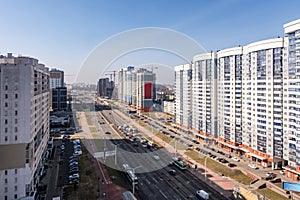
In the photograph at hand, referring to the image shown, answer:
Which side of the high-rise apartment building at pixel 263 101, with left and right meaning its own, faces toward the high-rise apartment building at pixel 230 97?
right

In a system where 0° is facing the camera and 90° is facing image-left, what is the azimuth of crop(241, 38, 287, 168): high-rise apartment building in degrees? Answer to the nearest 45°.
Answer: approximately 45°

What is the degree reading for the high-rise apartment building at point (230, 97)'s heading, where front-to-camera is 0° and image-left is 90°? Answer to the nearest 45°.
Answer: approximately 45°

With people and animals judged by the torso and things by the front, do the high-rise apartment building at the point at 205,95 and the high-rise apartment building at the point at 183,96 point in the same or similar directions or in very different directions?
same or similar directions

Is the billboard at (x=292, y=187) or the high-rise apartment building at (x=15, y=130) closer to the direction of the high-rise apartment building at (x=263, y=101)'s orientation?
the high-rise apartment building

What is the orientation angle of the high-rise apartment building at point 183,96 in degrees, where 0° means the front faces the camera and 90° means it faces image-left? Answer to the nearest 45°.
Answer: approximately 45°

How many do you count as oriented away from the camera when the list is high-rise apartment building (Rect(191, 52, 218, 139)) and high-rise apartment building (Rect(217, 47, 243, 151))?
0

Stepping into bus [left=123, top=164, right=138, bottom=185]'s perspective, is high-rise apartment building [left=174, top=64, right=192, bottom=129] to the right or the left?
on its left

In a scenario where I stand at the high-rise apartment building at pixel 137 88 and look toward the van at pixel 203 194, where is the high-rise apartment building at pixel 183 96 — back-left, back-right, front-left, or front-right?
front-left

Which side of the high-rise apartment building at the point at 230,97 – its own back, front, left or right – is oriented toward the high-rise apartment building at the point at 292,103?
left

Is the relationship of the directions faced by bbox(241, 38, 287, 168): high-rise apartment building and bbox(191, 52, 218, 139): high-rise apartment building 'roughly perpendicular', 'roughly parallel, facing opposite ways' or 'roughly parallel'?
roughly parallel

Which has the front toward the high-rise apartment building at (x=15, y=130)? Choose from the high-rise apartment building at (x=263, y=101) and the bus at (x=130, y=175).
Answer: the high-rise apartment building at (x=263, y=101)

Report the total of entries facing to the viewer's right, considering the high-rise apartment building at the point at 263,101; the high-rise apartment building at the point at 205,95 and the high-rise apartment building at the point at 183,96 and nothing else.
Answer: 0

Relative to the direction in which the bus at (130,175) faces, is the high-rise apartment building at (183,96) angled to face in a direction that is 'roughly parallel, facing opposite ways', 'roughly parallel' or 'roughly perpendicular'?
roughly perpendicular

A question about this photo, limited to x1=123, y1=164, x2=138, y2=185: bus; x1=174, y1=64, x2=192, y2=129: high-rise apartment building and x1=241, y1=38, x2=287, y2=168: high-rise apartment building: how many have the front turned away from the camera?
0

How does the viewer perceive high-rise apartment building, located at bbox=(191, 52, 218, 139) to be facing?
facing the viewer and to the left of the viewer

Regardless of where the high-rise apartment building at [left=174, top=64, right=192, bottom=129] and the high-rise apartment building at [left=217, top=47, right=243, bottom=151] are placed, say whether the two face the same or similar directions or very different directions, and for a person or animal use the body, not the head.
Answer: same or similar directions
